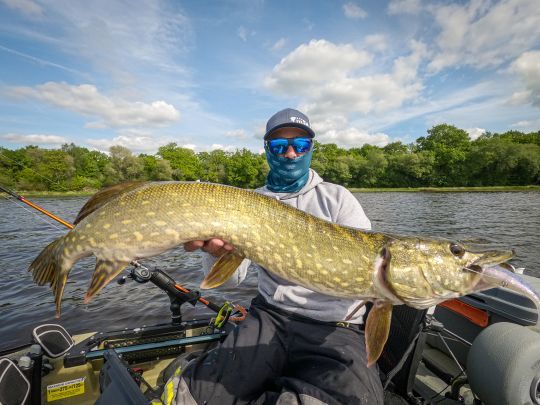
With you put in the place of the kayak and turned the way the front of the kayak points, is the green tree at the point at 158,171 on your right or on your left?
on your right

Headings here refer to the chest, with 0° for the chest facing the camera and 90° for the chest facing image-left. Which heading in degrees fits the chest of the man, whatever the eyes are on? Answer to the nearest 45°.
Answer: approximately 0°

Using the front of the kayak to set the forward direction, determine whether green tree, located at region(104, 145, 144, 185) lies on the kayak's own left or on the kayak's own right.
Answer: on the kayak's own right

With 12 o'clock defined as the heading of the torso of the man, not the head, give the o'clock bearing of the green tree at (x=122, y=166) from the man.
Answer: The green tree is roughly at 5 o'clock from the man.
